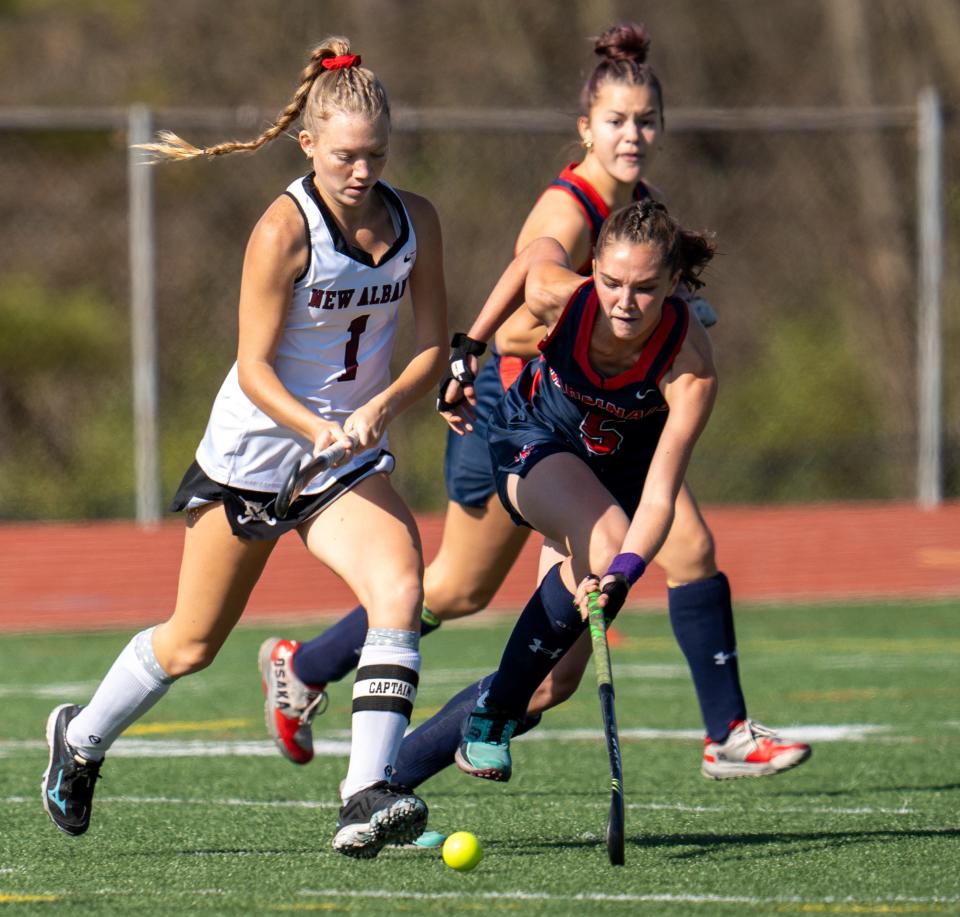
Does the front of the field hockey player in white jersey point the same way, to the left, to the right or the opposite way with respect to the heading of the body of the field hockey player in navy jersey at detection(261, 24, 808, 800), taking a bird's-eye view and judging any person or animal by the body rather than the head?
the same way

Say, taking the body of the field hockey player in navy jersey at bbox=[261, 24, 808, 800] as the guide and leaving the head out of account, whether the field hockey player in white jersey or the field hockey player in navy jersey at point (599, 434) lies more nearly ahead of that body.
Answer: the field hockey player in navy jersey

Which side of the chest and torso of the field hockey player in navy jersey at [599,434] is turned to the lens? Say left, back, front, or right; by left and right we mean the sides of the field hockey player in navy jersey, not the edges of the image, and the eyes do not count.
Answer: front

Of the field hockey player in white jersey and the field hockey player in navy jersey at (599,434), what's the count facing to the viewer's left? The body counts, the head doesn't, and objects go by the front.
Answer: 0

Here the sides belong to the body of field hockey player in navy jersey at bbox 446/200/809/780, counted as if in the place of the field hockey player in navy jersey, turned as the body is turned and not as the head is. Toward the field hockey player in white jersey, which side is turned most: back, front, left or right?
right

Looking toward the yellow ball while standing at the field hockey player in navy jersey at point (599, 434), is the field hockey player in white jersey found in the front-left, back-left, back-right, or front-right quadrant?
front-right

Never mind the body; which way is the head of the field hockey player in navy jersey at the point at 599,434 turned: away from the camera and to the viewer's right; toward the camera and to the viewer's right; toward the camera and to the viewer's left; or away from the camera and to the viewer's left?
toward the camera and to the viewer's left

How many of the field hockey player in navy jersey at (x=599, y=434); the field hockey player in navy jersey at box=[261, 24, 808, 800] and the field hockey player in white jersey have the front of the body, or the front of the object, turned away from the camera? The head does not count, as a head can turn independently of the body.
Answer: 0

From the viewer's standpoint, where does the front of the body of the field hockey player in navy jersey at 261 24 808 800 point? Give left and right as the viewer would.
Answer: facing the viewer and to the right of the viewer

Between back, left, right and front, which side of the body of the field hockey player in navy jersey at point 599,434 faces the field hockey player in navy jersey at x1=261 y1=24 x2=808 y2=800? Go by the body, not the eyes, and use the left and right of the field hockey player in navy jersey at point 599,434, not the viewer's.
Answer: back

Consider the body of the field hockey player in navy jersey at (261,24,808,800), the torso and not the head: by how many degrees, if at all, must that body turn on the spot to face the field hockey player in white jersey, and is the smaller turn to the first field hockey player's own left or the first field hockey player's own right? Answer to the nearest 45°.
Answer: approximately 90° to the first field hockey player's own right

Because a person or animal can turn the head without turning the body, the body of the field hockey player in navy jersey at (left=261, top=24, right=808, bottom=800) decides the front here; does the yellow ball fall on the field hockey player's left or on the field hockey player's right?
on the field hockey player's right

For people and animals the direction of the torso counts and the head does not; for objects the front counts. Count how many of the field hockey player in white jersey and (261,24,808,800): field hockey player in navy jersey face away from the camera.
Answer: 0
